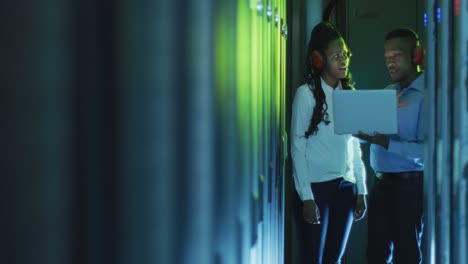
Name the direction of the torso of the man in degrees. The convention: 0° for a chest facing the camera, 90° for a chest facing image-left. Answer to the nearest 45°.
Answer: approximately 45°
